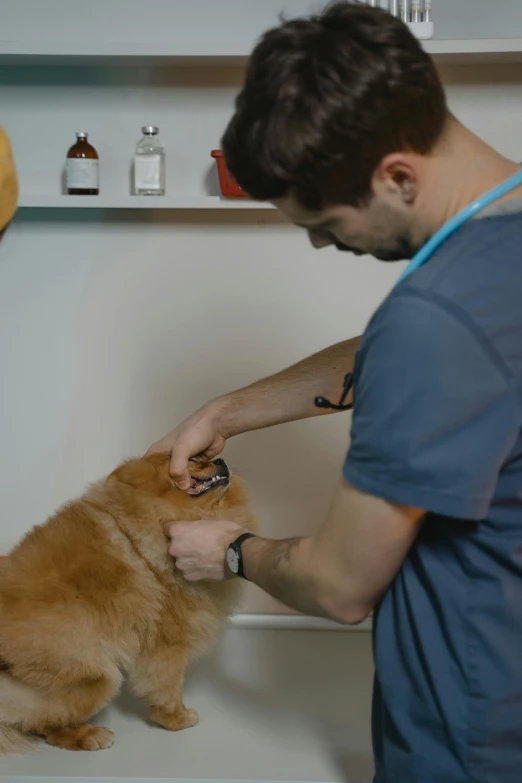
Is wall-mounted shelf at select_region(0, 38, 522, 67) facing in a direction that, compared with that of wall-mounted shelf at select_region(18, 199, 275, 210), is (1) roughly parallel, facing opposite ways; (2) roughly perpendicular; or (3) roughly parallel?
roughly parallel

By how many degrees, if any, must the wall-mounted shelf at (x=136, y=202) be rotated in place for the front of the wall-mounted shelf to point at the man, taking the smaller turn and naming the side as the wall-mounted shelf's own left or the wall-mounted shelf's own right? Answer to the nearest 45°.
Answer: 0° — it already faces them

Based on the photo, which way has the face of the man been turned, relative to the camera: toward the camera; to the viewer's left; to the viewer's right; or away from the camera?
to the viewer's left

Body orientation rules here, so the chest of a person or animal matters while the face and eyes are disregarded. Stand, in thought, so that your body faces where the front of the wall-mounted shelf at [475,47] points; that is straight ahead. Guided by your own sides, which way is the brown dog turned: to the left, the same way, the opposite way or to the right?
to the left

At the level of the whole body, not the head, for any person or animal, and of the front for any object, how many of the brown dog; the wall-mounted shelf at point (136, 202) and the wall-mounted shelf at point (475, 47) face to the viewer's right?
1

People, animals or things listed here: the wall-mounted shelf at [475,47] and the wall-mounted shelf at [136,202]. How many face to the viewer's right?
0

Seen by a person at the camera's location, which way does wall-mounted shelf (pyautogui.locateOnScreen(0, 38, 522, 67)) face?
facing the viewer

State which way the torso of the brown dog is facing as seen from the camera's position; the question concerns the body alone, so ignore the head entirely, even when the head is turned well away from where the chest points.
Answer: to the viewer's right
